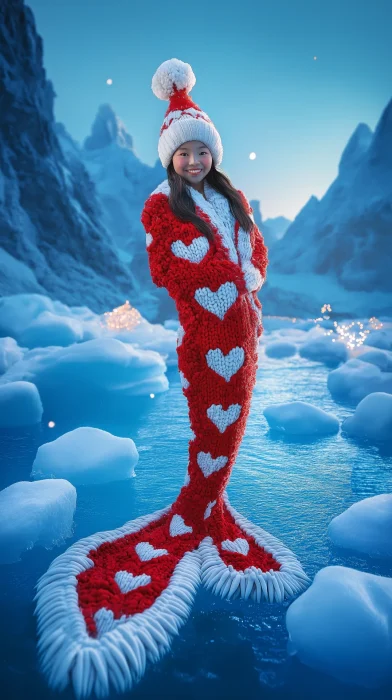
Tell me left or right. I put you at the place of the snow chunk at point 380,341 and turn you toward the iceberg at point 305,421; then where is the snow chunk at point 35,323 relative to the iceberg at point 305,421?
right

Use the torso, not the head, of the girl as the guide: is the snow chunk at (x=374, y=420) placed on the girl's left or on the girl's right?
on the girl's left

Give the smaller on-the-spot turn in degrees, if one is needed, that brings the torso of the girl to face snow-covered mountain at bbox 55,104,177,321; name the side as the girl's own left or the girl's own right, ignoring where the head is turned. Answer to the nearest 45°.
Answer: approximately 135° to the girl's own left

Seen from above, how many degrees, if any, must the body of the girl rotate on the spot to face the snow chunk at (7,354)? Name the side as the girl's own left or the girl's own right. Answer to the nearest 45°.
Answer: approximately 180°

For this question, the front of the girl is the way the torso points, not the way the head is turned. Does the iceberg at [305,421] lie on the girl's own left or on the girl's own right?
on the girl's own left

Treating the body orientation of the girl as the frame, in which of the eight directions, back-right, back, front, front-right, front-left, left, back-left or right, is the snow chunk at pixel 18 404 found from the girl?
back

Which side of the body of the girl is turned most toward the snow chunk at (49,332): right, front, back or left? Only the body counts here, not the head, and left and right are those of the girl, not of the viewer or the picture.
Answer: back

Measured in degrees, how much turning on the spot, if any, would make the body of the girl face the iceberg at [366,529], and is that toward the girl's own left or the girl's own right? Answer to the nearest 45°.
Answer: approximately 45° to the girl's own left

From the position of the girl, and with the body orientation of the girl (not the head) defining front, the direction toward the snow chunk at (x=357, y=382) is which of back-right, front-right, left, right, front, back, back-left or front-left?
left

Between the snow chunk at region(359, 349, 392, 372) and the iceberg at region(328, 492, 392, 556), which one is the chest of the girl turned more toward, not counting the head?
the iceberg

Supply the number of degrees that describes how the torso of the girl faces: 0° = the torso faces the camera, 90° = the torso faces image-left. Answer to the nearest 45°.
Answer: approximately 315°
